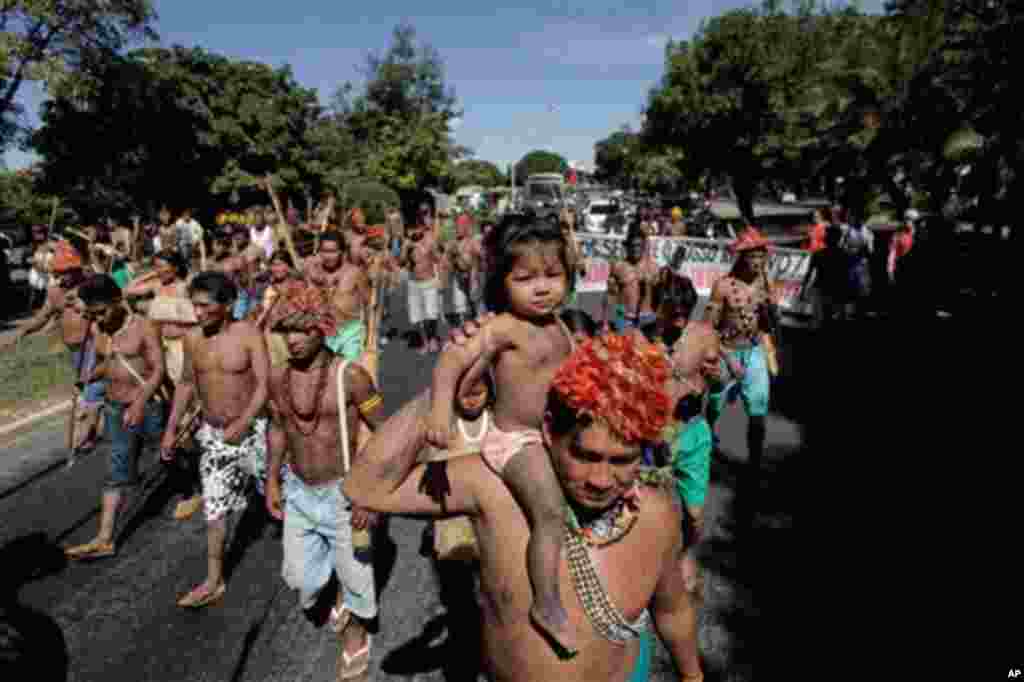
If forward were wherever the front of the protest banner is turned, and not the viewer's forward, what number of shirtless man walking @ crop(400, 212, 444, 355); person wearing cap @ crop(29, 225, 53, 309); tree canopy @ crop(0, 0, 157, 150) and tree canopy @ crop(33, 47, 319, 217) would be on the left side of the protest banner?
0

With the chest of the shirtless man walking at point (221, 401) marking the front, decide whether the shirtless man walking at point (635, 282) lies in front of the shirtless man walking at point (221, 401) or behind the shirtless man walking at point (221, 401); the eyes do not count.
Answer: behind

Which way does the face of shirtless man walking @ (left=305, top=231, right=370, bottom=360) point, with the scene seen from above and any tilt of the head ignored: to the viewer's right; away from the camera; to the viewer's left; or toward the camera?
toward the camera

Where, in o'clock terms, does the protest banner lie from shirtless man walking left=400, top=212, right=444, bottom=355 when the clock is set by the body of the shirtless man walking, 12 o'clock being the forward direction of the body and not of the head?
The protest banner is roughly at 8 o'clock from the shirtless man walking.

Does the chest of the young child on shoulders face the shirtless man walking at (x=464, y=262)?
no

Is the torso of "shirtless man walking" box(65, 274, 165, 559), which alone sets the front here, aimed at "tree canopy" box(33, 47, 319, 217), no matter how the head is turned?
no

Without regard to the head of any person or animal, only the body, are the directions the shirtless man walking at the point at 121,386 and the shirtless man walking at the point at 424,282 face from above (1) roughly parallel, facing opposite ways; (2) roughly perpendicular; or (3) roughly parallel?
roughly parallel

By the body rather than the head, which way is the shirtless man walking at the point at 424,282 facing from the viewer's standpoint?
toward the camera

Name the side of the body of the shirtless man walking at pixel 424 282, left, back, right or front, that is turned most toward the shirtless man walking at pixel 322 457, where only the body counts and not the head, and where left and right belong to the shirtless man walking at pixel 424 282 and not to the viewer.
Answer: front

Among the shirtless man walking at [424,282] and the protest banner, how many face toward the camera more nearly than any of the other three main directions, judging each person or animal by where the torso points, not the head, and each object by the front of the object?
2

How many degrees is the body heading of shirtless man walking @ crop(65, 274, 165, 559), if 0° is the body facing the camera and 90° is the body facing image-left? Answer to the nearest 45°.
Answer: approximately 45°

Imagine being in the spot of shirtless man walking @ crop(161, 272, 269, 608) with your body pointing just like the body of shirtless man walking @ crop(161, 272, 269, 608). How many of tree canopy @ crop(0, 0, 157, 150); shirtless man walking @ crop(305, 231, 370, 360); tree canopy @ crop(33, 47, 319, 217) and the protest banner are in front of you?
0

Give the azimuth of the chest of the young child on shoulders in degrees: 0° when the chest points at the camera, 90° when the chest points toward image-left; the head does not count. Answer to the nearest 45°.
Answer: approximately 315°

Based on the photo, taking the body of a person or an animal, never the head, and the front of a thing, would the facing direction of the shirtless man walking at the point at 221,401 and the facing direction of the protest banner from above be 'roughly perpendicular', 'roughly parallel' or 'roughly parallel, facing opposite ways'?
roughly parallel

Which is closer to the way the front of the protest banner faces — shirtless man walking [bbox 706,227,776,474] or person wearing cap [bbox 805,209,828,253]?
the shirtless man walking

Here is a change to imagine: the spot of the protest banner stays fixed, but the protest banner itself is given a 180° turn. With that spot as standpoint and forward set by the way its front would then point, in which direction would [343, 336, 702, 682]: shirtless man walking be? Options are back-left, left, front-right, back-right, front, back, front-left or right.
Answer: back

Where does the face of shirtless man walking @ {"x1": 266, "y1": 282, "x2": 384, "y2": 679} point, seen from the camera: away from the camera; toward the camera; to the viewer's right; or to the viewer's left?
toward the camera

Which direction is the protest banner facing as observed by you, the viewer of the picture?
facing the viewer

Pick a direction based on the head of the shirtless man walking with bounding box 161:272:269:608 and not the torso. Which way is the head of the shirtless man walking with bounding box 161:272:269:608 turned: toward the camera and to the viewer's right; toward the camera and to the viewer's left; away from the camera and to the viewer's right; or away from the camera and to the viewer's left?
toward the camera and to the viewer's left
